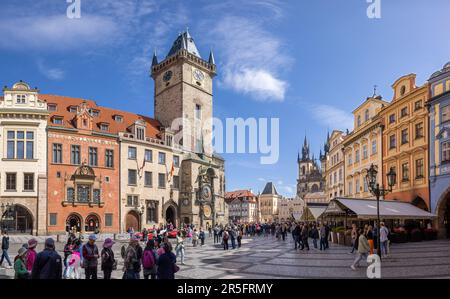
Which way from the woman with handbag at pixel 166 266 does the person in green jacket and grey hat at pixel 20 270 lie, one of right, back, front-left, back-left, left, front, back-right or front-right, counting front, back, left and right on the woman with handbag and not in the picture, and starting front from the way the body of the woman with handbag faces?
left

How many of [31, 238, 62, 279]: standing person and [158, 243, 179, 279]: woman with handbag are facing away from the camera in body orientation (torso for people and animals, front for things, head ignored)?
2

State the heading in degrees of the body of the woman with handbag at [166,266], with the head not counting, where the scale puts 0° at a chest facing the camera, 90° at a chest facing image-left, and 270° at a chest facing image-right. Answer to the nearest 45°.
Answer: approximately 180°

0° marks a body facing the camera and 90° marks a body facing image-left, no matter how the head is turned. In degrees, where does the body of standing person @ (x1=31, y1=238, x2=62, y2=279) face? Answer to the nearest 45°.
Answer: approximately 180°

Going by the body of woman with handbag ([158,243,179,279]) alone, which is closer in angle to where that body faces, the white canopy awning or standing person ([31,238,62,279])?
the white canopy awning

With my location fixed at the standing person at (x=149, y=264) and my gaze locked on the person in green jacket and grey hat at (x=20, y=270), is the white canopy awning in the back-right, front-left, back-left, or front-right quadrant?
back-right
